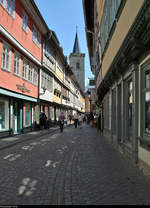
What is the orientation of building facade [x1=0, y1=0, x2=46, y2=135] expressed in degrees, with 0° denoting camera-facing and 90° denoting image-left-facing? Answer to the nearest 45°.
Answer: approximately 315°
